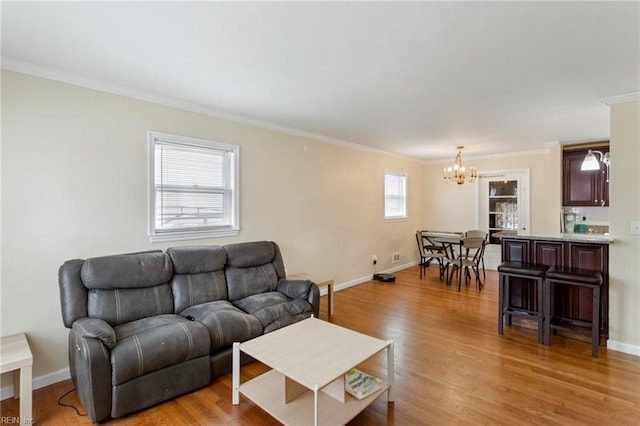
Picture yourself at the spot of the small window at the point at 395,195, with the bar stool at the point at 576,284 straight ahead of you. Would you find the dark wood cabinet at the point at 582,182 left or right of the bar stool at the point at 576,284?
left

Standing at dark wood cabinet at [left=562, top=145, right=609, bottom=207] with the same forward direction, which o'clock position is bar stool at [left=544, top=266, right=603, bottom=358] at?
The bar stool is roughly at 12 o'clock from the dark wood cabinet.

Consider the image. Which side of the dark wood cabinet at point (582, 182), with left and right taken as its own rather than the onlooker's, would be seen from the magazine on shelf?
front

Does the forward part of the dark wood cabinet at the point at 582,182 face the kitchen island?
yes

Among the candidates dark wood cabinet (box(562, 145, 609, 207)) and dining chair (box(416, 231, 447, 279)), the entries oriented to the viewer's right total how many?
1

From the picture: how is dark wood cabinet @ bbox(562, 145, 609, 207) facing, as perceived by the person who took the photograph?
facing the viewer

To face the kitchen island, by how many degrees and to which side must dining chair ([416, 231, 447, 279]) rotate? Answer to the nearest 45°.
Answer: approximately 45° to its right

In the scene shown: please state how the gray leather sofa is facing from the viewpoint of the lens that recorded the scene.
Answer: facing the viewer and to the right of the viewer

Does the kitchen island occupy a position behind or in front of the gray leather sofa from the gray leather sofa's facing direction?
in front

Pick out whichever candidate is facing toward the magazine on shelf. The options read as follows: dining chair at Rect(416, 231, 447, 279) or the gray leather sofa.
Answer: the gray leather sofa

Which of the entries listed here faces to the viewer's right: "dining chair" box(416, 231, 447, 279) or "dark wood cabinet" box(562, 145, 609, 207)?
the dining chair

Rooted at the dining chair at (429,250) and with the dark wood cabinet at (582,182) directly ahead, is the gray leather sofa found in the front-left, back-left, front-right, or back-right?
back-right

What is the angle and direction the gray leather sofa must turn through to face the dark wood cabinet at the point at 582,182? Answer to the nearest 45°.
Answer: approximately 45° to its left

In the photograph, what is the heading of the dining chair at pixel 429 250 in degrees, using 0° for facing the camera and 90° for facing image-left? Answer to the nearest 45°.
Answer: approximately 270°

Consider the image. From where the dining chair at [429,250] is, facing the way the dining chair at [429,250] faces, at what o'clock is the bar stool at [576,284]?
The bar stool is roughly at 2 o'clock from the dining chair.

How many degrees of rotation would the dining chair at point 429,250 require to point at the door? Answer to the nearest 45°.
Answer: approximately 45° to its left

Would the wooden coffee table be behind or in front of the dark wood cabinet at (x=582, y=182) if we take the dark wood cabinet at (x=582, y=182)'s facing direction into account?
in front
